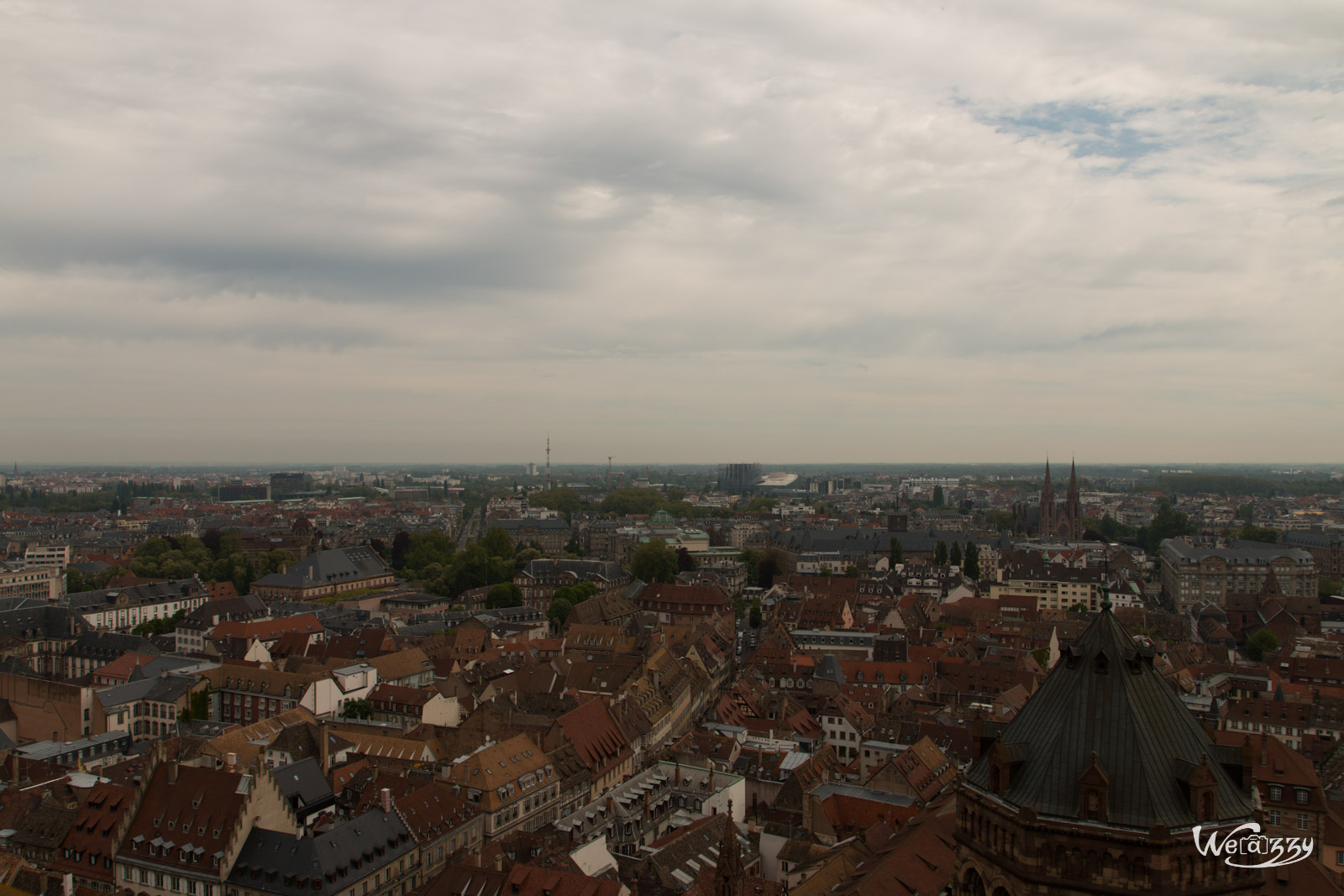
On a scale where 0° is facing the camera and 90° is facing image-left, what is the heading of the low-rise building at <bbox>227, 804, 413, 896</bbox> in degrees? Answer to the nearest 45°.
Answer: approximately 315°

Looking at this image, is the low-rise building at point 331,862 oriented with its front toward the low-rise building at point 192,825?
no
